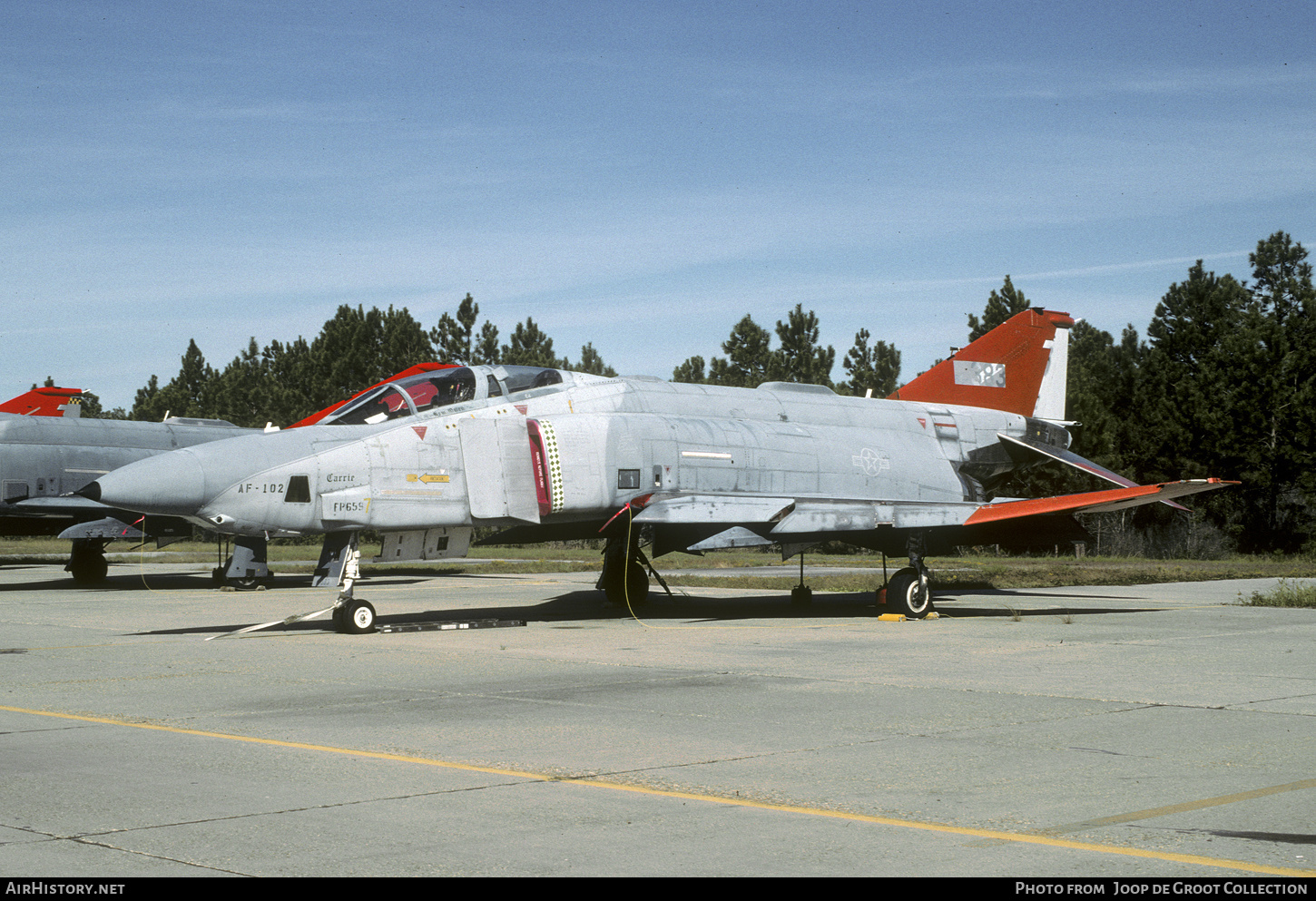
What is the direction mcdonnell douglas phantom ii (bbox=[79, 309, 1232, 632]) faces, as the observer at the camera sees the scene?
facing the viewer and to the left of the viewer

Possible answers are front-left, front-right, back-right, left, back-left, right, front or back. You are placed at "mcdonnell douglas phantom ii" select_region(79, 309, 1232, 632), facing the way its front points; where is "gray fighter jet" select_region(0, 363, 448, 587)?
right
